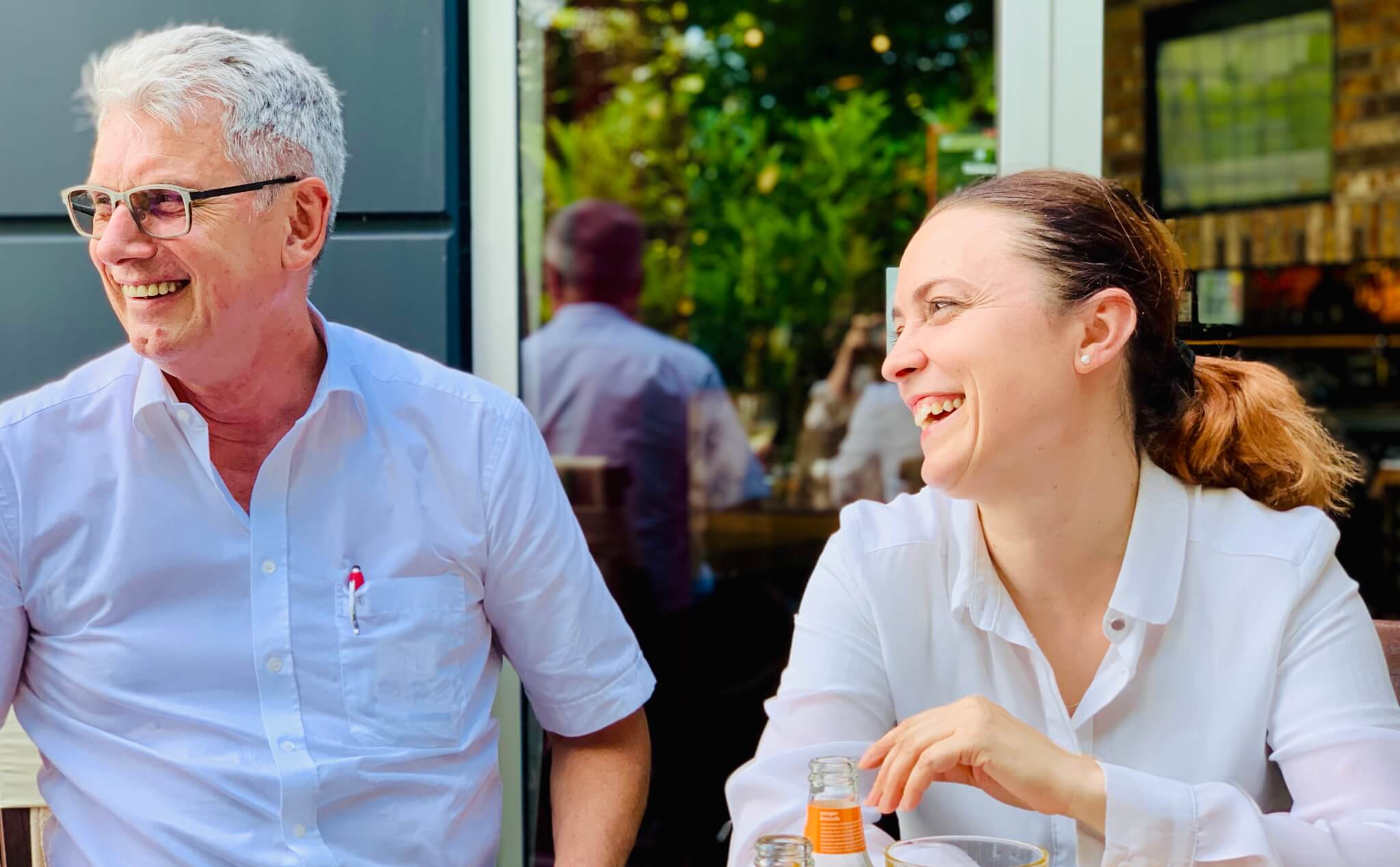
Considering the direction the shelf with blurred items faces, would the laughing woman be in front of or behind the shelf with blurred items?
in front

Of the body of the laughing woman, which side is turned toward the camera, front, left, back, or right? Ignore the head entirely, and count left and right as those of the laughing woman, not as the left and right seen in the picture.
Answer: front

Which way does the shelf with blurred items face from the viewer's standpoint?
toward the camera

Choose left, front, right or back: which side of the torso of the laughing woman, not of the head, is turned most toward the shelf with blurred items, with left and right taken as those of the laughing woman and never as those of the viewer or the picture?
back

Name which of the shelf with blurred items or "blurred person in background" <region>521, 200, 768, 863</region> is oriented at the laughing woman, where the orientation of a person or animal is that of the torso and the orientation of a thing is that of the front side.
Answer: the shelf with blurred items

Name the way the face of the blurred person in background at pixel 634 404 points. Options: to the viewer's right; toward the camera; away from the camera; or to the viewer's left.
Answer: away from the camera

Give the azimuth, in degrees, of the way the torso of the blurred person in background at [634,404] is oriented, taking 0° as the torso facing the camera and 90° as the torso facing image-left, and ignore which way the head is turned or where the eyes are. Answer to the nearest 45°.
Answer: approximately 180°

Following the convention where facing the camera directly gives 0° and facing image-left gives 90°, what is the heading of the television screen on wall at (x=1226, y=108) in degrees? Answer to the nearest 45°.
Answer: approximately 45°

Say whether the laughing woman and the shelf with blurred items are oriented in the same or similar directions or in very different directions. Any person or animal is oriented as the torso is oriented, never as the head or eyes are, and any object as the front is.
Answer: same or similar directions
